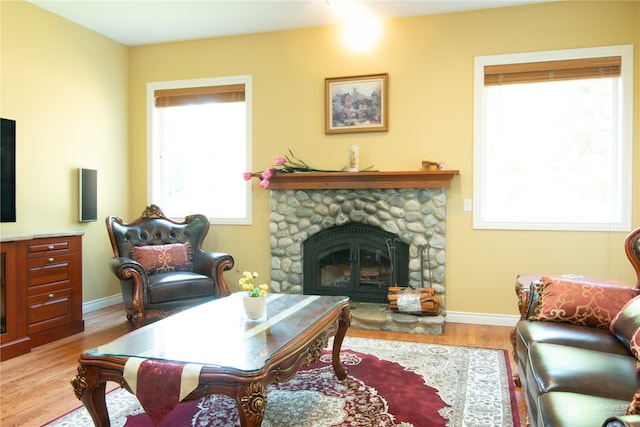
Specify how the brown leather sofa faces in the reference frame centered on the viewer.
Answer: facing to the left of the viewer

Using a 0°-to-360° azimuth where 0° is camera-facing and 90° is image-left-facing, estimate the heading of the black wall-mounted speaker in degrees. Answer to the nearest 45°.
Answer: approximately 315°

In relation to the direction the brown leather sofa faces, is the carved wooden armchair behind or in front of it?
in front

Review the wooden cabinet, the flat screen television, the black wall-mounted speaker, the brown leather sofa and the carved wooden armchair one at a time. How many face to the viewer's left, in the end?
1

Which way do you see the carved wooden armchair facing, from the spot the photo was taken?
facing the viewer and to the right of the viewer

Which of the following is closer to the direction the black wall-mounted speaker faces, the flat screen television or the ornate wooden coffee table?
the ornate wooden coffee table

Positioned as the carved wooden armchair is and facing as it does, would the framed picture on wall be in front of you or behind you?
in front

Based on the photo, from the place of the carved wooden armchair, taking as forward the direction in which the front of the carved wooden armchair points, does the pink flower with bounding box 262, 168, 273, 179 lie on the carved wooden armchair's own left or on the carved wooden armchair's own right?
on the carved wooden armchair's own left

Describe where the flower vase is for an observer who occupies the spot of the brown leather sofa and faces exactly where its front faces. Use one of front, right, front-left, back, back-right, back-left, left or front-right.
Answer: front

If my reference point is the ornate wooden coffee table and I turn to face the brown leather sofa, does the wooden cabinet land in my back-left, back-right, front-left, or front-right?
back-left

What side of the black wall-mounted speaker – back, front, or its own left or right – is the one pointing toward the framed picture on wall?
front

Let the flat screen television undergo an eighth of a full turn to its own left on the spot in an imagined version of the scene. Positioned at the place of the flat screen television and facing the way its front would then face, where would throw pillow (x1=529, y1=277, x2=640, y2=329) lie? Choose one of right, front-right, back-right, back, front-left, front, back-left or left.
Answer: front-right

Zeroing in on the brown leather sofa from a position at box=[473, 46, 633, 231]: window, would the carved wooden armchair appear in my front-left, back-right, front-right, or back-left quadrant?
front-right

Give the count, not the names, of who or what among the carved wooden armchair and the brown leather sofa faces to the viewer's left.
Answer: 1

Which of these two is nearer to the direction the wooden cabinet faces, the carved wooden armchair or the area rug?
the area rug
